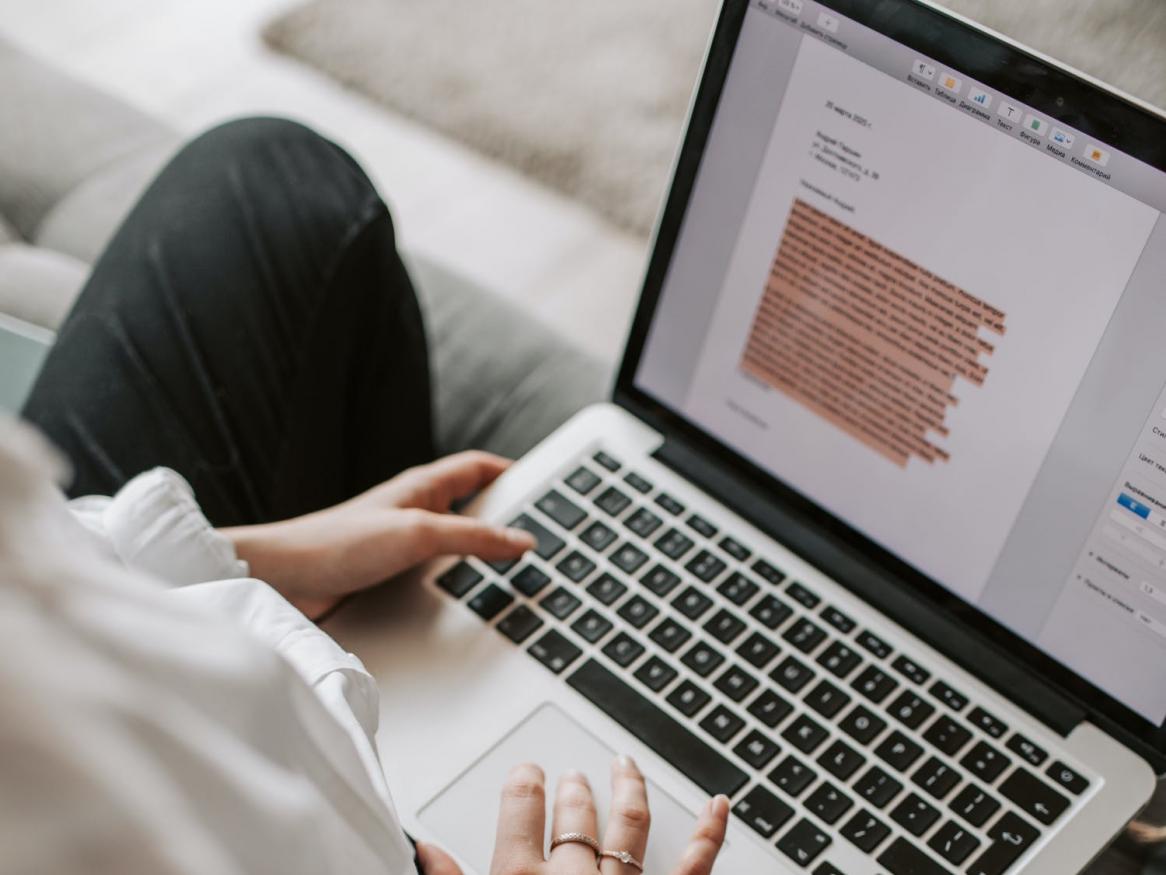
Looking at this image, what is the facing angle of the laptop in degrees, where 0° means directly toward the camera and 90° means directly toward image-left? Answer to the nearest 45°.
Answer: approximately 45°
